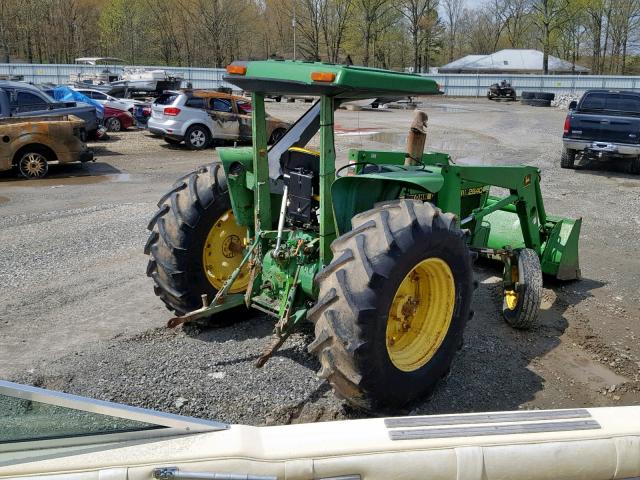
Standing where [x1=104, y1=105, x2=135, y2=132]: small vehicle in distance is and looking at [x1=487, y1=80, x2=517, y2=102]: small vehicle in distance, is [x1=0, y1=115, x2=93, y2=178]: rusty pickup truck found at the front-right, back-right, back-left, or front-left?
back-right

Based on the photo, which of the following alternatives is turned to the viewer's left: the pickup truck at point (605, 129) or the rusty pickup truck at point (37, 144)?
the rusty pickup truck

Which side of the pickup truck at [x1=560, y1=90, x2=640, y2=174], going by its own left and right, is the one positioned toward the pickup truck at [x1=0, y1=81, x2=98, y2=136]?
left

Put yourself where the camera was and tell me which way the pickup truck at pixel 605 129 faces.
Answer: facing away from the viewer

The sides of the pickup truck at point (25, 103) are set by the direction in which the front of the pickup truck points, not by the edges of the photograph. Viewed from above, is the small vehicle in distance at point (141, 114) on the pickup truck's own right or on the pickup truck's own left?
on the pickup truck's own left

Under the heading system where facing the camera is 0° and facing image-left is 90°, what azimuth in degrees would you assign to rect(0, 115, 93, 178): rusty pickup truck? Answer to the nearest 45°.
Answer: approximately 90°

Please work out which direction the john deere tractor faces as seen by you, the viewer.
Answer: facing away from the viewer and to the right of the viewer

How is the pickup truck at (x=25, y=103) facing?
to the viewer's right

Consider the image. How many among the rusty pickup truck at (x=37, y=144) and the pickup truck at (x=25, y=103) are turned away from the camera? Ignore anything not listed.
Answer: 0

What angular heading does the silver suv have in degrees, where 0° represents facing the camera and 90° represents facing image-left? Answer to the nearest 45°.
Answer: approximately 225°

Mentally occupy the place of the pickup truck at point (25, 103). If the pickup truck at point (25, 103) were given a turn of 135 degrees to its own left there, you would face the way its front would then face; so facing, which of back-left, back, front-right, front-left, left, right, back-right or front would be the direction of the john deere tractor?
back-left

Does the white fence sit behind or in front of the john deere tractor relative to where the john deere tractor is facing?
in front
